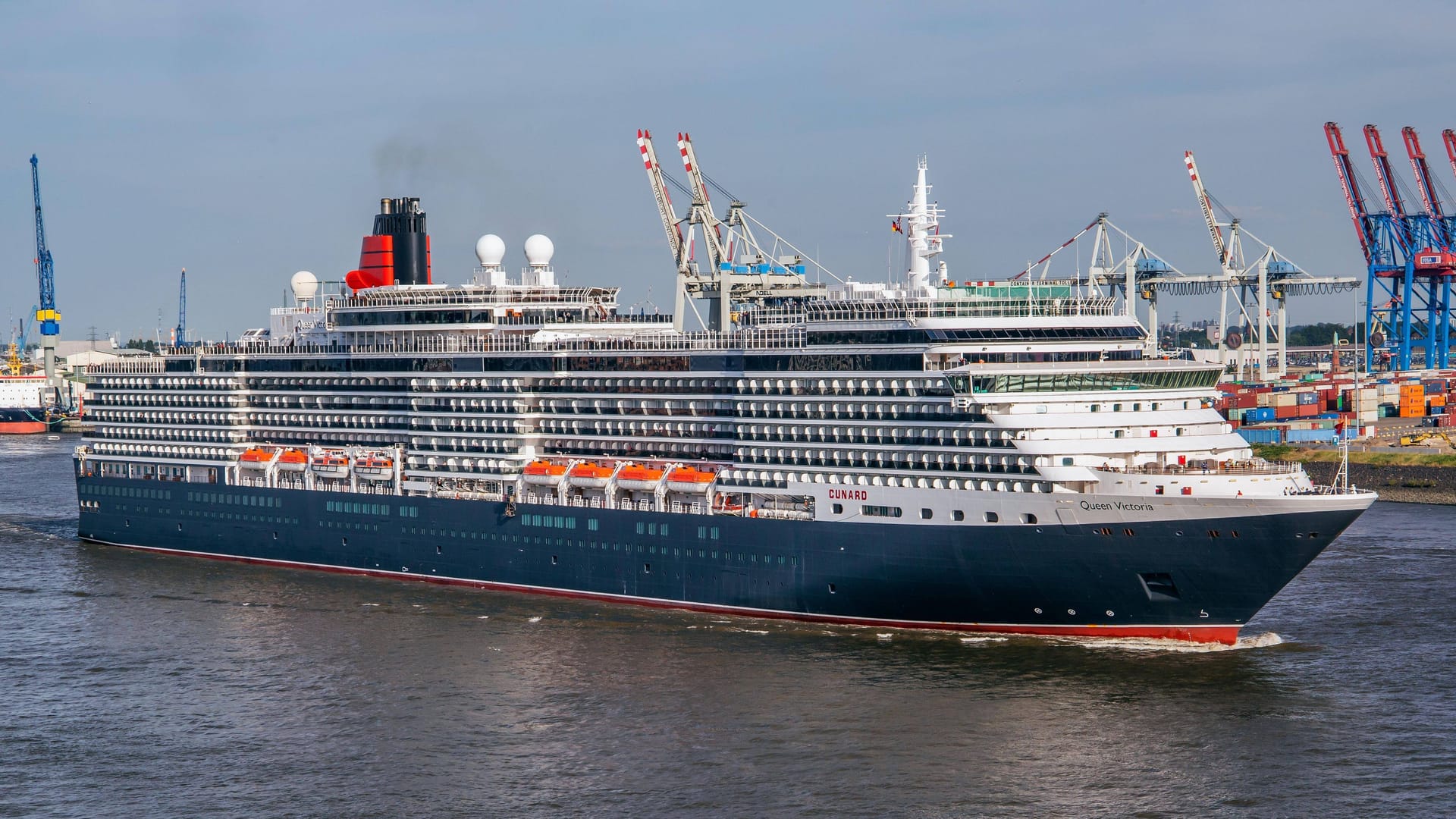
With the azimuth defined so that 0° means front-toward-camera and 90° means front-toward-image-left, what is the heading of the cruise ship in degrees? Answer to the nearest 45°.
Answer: approximately 315°
